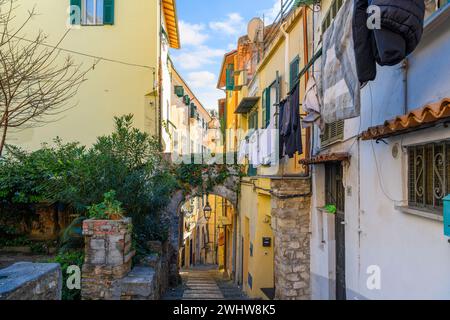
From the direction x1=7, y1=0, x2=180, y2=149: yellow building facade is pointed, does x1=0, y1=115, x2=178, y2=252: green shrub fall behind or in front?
in front

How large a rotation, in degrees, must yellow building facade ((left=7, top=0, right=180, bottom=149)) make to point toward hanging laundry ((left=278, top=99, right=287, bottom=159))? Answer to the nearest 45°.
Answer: approximately 45° to its left

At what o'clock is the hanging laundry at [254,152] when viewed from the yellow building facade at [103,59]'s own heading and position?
The hanging laundry is roughly at 10 o'clock from the yellow building facade.

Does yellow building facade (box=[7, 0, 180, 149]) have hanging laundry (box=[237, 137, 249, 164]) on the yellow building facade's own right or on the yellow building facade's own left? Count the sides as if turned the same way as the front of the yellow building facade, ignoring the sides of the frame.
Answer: on the yellow building facade's own left

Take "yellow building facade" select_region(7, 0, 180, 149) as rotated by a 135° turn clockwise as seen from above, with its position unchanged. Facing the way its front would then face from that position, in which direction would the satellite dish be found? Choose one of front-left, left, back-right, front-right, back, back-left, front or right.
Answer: back-right

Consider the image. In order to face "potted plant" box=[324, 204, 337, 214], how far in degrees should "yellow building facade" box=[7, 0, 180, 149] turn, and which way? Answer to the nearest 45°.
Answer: approximately 45° to its left

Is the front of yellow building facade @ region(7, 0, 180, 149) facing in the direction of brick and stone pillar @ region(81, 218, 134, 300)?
yes
